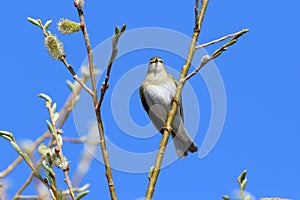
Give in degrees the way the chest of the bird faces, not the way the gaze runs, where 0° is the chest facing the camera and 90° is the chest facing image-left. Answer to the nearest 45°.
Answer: approximately 0°
